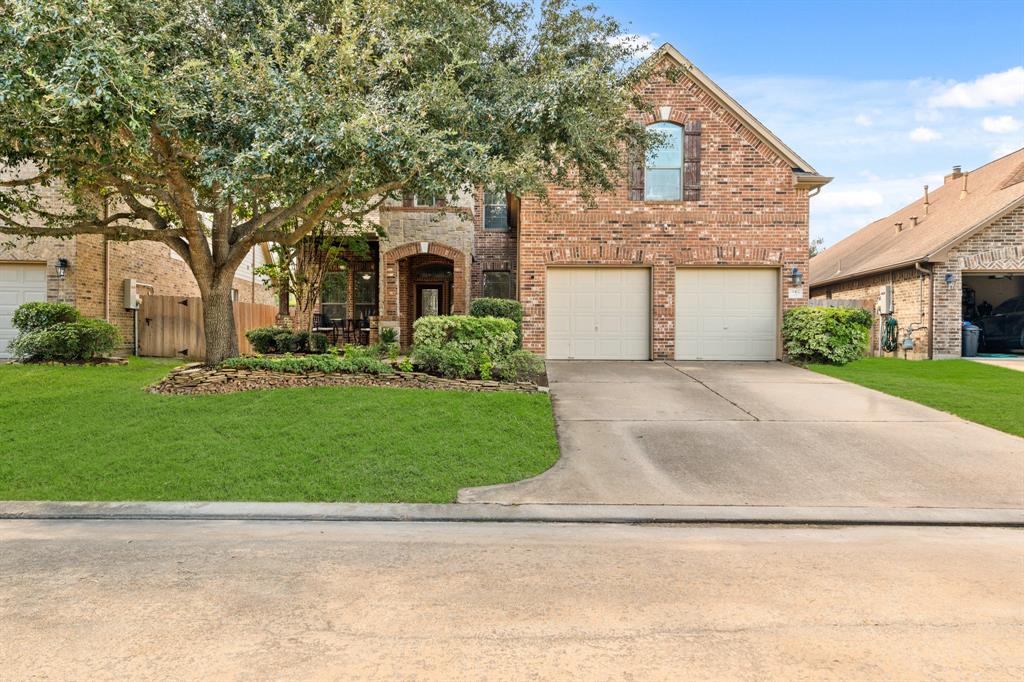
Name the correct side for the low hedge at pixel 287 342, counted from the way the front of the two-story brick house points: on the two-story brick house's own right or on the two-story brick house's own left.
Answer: on the two-story brick house's own right

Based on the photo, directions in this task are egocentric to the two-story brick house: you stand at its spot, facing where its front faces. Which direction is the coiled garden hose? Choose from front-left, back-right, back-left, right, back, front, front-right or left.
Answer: back-left

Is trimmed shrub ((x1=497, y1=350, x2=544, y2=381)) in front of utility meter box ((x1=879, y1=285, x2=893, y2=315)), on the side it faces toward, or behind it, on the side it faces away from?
in front

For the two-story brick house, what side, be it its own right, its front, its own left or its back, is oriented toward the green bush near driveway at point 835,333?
left

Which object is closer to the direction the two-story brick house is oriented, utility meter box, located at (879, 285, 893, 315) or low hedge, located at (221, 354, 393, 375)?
the low hedge

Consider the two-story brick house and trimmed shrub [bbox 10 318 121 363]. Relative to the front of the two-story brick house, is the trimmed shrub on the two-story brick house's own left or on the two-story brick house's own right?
on the two-story brick house's own right

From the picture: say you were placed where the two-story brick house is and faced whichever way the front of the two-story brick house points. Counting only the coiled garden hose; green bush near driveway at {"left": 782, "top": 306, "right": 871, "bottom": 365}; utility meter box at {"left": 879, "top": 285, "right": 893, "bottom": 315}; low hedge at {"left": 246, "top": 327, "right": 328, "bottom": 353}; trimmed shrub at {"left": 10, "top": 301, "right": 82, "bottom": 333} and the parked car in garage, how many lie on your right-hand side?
2

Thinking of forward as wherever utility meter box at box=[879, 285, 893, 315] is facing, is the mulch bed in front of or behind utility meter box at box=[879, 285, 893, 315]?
in front

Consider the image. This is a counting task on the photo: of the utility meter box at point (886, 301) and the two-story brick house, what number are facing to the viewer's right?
0

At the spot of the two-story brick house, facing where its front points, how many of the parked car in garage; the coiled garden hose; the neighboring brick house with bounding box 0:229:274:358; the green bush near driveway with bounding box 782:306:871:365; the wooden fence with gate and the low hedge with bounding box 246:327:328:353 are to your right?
3

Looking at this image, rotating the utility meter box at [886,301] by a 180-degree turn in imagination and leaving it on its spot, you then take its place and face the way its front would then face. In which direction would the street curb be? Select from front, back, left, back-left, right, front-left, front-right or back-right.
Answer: back-right

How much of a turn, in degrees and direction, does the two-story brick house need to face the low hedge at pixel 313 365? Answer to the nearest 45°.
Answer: approximately 45° to its right

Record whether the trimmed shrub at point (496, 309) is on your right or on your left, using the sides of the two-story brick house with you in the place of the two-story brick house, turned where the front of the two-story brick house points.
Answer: on your right
